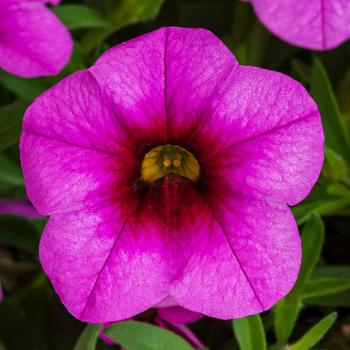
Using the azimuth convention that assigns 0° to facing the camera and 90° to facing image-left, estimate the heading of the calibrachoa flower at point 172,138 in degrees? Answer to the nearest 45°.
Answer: approximately 0°
